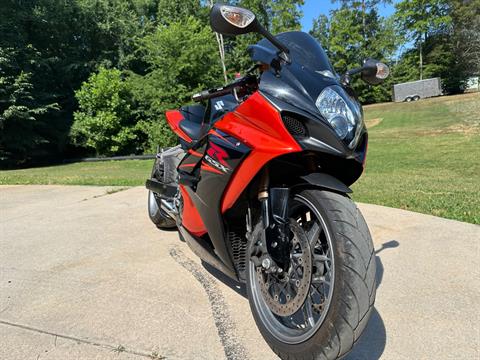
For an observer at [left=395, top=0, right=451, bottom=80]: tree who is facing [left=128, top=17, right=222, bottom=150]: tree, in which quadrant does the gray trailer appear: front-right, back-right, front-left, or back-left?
front-left

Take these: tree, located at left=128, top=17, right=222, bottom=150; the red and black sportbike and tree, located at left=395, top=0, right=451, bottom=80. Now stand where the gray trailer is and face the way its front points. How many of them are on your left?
1

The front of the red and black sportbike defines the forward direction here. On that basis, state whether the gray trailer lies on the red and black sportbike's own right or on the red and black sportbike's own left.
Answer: on the red and black sportbike's own left

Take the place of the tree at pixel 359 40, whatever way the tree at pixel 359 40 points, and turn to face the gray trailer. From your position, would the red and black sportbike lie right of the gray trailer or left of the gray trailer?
right

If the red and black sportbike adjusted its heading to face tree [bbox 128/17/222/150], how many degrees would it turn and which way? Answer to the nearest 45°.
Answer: approximately 135° to its left

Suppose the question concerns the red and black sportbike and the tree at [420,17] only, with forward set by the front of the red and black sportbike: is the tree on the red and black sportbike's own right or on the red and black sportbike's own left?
on the red and black sportbike's own left

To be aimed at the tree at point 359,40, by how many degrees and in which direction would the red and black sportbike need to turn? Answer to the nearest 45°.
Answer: approximately 135° to its left

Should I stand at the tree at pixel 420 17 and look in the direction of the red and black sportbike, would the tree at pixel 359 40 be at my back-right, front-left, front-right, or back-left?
front-right
